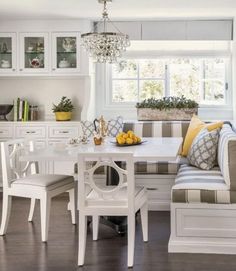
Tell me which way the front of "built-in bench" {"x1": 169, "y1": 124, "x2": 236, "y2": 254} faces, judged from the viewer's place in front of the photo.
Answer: facing to the left of the viewer

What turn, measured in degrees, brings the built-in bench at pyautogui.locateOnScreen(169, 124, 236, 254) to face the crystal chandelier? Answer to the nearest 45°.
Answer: approximately 45° to its right

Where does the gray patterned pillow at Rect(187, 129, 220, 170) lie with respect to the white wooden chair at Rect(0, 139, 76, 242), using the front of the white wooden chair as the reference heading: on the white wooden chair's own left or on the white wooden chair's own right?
on the white wooden chair's own left

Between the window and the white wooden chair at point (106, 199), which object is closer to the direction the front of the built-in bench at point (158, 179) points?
the white wooden chair

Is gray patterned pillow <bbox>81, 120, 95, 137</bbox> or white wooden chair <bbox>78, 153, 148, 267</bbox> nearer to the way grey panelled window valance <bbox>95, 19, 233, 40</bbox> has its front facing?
the white wooden chair

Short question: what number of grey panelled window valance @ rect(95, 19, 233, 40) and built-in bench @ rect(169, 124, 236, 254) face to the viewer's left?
1

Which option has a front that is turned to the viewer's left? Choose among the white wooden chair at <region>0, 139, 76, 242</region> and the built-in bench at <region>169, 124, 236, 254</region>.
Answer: the built-in bench

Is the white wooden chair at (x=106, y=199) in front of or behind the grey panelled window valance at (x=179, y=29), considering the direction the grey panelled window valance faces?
in front

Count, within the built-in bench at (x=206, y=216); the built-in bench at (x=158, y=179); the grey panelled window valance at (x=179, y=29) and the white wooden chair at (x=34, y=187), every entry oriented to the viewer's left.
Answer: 1

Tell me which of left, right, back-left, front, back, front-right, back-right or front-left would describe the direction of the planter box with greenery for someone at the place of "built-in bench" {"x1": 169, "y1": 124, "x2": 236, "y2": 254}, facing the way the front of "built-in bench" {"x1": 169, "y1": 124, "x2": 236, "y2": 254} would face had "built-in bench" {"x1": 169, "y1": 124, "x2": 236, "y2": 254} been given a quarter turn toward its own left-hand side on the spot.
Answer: back
